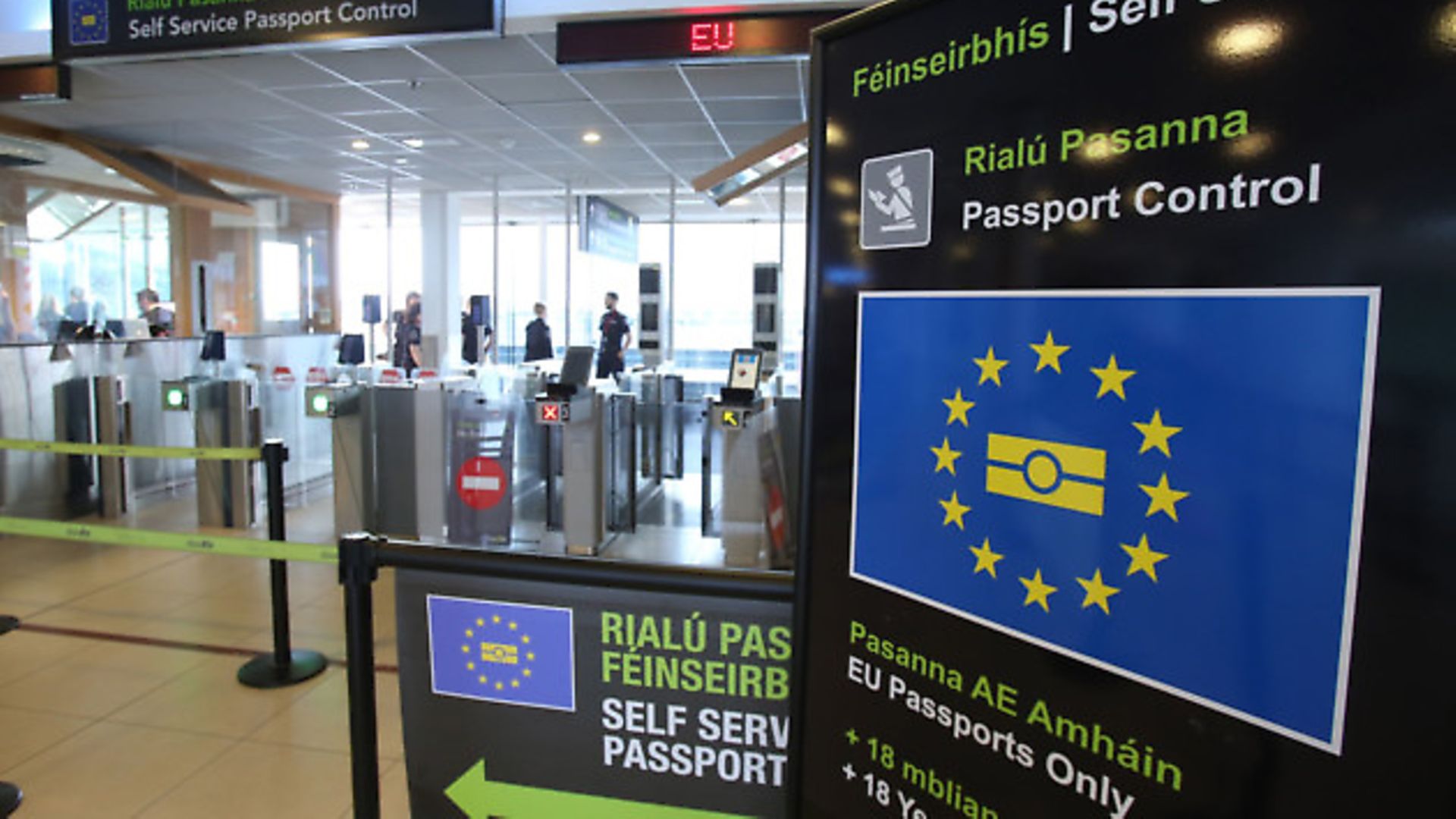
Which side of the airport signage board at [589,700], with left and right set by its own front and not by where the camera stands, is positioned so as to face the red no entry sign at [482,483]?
back

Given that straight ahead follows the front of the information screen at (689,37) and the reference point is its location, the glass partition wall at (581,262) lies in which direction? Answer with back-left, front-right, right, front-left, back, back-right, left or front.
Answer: back

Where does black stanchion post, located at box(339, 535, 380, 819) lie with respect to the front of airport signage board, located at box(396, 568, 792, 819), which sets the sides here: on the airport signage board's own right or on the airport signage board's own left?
on the airport signage board's own right

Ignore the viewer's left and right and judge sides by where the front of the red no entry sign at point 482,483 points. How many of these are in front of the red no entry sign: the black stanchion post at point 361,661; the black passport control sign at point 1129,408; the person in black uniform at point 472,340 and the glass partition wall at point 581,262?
2

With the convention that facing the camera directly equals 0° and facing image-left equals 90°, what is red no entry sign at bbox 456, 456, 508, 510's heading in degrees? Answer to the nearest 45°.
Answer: approximately 0°

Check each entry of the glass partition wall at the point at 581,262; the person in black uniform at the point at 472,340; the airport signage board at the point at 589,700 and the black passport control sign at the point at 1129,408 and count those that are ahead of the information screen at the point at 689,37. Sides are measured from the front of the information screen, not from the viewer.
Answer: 2

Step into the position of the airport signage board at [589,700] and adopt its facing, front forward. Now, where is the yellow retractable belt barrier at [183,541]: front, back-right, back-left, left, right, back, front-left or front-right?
back-right

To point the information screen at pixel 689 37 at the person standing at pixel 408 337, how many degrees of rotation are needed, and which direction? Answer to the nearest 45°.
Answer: approximately 135° to its right

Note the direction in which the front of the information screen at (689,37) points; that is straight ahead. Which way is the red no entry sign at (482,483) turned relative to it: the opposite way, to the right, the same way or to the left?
the same way

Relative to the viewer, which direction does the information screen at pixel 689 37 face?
toward the camera

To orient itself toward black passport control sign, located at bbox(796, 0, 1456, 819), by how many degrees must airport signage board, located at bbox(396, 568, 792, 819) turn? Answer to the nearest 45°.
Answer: approximately 45° to its left

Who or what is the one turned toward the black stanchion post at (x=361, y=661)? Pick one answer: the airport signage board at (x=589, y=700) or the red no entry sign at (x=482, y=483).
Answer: the red no entry sign

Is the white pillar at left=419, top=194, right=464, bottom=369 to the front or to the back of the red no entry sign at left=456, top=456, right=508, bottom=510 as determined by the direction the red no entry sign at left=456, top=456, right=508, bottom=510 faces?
to the back

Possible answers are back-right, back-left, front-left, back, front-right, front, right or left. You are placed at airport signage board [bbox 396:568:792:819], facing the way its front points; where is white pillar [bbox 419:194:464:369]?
back

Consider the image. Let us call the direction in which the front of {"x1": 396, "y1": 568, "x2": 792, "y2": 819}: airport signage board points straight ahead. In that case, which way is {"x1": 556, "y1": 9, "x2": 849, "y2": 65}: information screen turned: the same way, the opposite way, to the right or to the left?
the same way

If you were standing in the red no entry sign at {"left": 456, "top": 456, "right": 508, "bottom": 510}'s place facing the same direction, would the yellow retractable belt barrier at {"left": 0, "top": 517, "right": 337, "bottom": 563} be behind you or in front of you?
in front

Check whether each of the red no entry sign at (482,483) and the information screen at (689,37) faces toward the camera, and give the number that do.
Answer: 2

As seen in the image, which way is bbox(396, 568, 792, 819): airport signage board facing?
toward the camera

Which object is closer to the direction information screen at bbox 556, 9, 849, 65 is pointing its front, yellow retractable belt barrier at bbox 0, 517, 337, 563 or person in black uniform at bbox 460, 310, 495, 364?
the yellow retractable belt barrier
